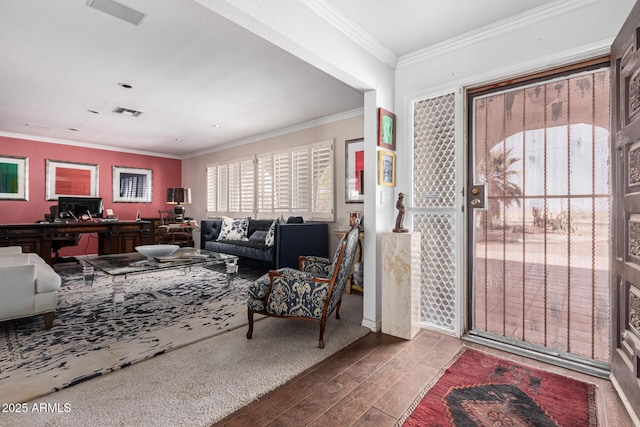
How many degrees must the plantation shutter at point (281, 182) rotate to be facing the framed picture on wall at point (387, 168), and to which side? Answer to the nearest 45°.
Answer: approximately 45° to its left

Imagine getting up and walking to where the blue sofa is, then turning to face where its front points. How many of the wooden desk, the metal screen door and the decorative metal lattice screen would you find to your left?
2

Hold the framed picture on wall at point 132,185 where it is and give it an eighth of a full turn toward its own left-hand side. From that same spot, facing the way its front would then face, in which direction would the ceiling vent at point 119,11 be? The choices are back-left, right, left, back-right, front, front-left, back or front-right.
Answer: front-right

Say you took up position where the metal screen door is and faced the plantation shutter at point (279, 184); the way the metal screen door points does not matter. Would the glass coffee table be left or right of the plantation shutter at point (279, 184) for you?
left

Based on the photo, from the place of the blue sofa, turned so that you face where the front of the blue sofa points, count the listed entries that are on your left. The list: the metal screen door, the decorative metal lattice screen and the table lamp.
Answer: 2

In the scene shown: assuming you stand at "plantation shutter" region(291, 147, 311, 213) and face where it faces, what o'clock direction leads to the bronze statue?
The bronze statue is roughly at 10 o'clock from the plantation shutter.

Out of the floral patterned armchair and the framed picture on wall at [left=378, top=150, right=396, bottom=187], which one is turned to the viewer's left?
the floral patterned armchair

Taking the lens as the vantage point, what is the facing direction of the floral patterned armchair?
facing to the left of the viewer

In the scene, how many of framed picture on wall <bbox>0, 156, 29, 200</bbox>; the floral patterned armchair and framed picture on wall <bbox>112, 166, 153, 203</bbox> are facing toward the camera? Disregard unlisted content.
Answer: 2

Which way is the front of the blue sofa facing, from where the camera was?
facing the viewer and to the left of the viewer

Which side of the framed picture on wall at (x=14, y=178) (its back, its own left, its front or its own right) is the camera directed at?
front

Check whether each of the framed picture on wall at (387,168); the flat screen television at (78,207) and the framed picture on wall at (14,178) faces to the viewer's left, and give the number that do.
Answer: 0
